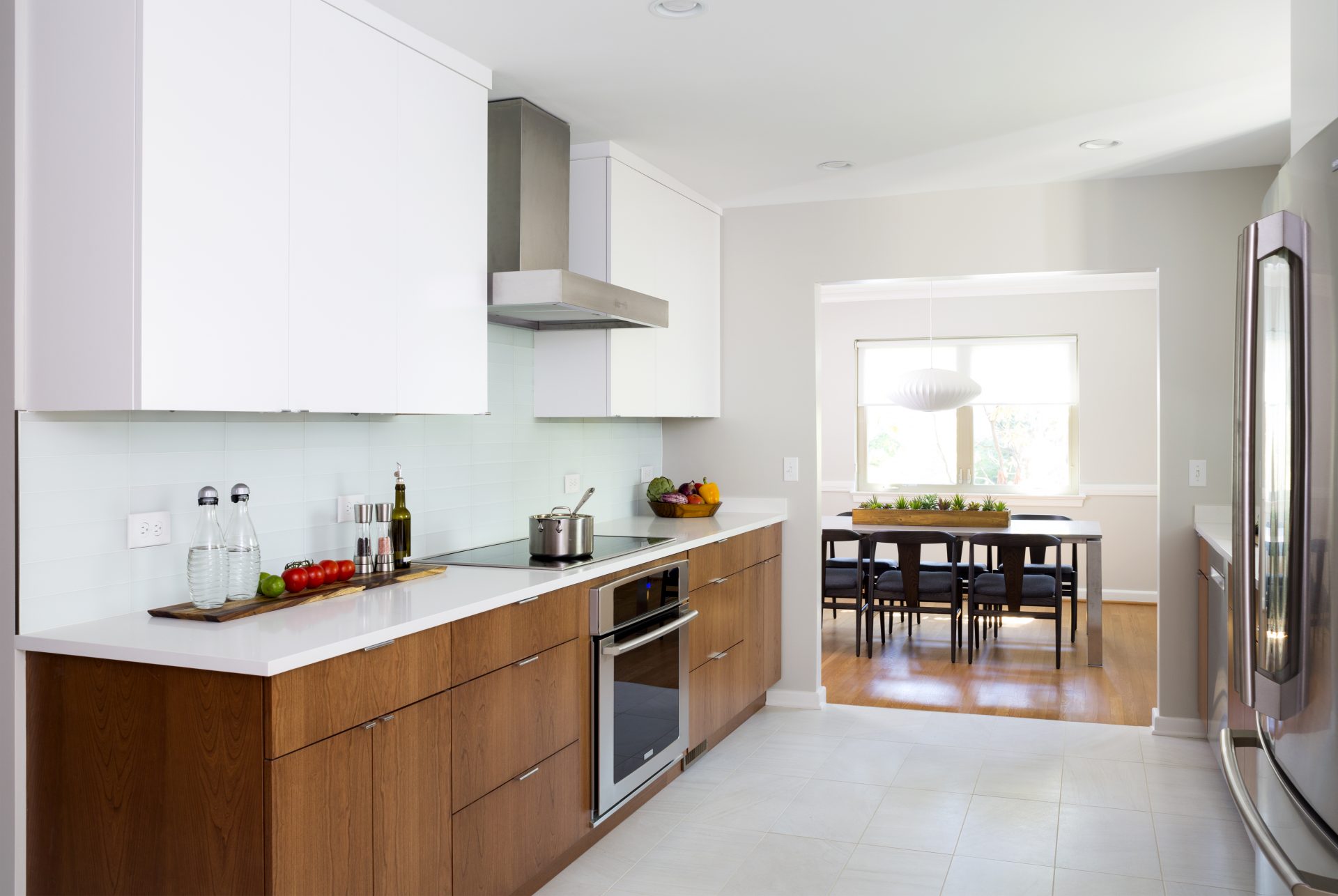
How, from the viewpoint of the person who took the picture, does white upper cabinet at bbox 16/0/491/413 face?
facing the viewer and to the right of the viewer

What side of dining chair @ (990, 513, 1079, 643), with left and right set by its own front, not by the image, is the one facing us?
front

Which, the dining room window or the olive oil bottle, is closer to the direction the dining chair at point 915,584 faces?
the dining room window

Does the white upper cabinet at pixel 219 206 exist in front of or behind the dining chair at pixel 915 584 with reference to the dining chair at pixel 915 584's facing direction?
behind

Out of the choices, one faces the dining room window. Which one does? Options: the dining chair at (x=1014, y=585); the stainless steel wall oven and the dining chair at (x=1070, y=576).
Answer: the dining chair at (x=1014, y=585)

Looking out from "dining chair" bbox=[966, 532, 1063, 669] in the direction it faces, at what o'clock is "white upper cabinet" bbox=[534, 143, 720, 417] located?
The white upper cabinet is roughly at 7 o'clock from the dining chair.

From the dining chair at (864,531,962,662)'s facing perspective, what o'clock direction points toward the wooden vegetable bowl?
The wooden vegetable bowl is roughly at 7 o'clock from the dining chair.

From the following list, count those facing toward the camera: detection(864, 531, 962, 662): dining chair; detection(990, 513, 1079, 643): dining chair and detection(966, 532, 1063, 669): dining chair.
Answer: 1

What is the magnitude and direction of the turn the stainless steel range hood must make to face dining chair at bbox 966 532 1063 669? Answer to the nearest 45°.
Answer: approximately 90° to its left

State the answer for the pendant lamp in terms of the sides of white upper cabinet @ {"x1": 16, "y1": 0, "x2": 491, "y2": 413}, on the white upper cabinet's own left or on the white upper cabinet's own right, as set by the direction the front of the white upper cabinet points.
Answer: on the white upper cabinet's own left

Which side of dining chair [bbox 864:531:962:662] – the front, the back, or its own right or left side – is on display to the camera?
back

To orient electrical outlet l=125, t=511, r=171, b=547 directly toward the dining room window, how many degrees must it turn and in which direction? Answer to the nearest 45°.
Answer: approximately 90° to its left

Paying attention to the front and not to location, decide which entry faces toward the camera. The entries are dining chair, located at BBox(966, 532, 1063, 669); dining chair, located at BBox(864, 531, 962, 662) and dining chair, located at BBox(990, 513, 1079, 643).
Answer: dining chair, located at BBox(990, 513, 1079, 643)

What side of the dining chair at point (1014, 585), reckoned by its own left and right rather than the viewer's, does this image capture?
back

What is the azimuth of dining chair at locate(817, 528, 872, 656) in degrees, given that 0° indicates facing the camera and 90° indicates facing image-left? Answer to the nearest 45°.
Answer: approximately 180°

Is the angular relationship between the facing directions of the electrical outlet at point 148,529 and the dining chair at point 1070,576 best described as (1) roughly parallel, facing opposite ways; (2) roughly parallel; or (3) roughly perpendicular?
roughly perpendicular

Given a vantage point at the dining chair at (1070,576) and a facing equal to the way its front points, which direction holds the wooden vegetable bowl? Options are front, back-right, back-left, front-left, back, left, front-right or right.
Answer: front-right

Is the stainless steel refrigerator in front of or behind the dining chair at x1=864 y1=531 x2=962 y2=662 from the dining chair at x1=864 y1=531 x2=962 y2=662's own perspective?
behind
